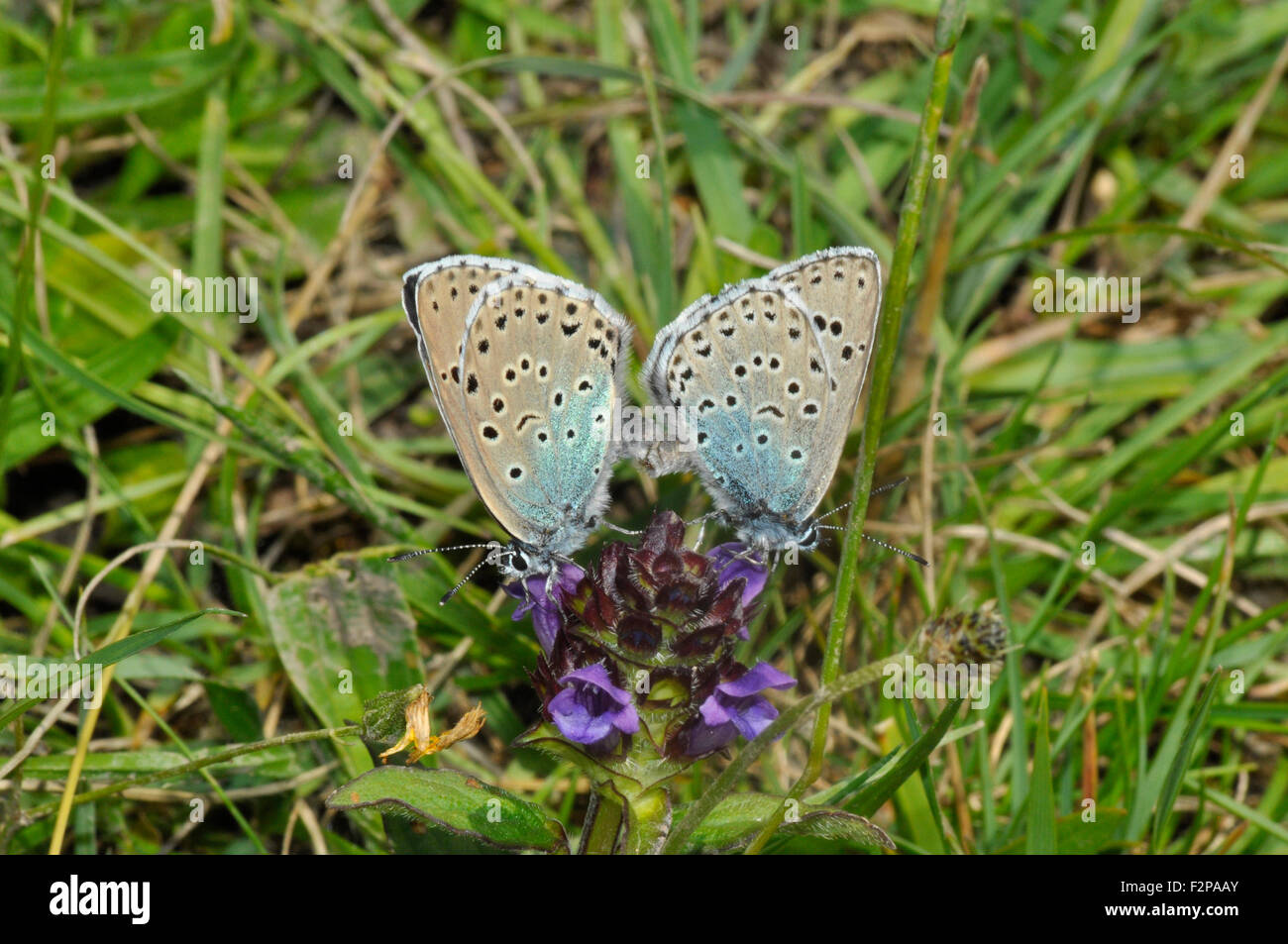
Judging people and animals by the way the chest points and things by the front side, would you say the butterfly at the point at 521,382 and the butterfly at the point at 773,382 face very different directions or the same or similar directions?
very different directions

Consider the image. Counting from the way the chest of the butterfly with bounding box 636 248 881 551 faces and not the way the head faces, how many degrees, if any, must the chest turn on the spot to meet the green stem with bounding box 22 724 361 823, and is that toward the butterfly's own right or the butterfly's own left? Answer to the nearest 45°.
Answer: approximately 135° to the butterfly's own right

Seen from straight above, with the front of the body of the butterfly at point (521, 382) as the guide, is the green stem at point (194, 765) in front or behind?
in front

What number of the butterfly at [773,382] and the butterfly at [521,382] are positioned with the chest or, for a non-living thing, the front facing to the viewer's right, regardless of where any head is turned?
1

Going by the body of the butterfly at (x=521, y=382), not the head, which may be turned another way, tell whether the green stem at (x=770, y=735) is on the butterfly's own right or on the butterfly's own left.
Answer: on the butterfly's own left

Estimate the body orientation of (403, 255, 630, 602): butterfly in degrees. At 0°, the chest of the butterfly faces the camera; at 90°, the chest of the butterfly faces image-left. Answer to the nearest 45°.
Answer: approximately 90°

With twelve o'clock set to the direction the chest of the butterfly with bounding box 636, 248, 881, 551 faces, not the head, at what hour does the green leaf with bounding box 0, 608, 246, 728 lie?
The green leaf is roughly at 5 o'clock from the butterfly.

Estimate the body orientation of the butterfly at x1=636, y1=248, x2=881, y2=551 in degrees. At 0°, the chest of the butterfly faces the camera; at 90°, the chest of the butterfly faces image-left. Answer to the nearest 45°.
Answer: approximately 270°

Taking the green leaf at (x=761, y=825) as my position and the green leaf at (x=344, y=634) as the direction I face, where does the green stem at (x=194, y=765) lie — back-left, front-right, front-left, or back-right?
front-left

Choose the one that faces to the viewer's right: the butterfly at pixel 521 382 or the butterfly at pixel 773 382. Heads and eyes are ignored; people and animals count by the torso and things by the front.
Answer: the butterfly at pixel 773 382
